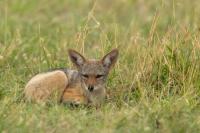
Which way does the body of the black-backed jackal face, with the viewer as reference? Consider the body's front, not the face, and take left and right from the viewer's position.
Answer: facing the viewer and to the right of the viewer
